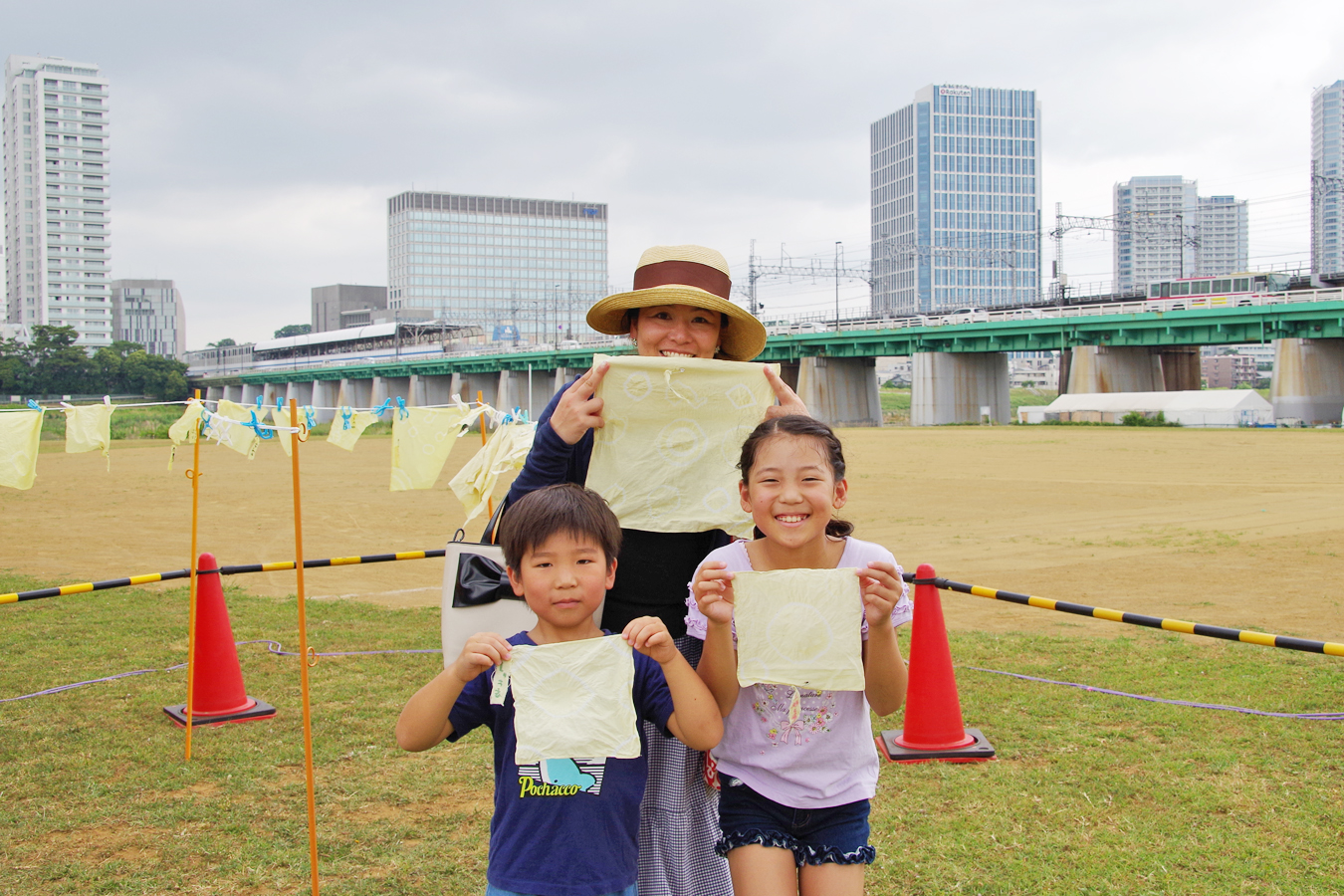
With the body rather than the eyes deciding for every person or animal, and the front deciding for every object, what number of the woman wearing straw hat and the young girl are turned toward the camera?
2

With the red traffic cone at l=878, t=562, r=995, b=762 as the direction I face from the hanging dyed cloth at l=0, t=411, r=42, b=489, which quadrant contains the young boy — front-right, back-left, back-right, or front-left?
front-right

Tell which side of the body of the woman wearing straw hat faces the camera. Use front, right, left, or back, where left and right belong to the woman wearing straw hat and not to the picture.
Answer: front

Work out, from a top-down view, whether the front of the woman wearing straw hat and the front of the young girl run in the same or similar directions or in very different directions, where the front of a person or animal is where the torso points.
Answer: same or similar directions

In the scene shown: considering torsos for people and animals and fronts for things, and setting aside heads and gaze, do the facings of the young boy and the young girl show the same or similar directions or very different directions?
same or similar directions

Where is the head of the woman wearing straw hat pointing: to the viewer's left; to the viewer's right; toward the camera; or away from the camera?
toward the camera

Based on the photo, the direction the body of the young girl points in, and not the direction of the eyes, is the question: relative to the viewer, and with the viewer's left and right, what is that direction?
facing the viewer

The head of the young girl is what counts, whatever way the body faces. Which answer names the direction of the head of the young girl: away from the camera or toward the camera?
toward the camera

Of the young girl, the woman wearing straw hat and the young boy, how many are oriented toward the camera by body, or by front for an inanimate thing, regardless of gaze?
3

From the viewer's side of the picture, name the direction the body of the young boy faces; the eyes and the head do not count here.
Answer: toward the camera

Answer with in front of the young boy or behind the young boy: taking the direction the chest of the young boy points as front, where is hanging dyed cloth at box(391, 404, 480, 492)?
behind
